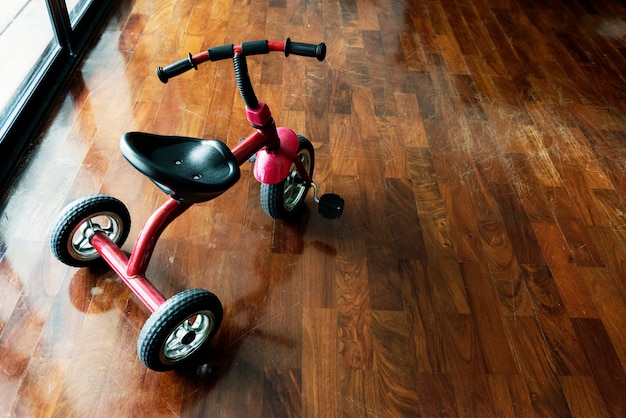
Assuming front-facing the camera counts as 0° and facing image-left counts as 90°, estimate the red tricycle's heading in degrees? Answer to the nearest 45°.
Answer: approximately 225°
